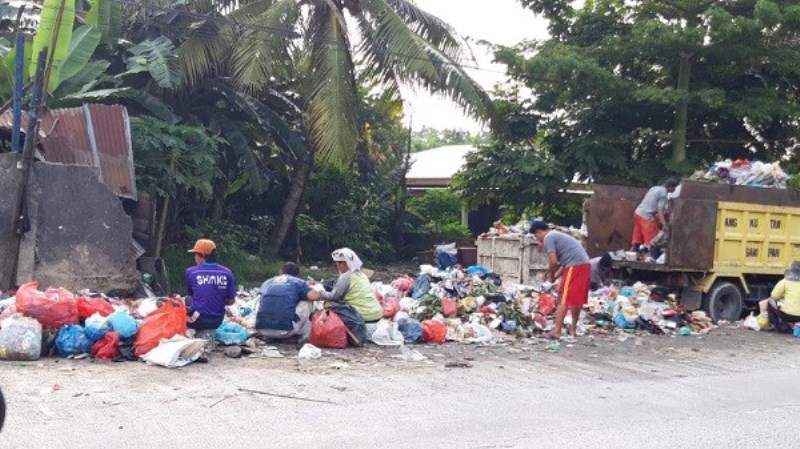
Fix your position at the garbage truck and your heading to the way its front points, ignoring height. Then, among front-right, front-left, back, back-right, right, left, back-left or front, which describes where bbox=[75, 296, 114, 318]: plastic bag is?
back

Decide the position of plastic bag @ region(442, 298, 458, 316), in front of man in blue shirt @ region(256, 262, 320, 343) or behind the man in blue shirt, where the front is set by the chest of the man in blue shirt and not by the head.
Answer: in front

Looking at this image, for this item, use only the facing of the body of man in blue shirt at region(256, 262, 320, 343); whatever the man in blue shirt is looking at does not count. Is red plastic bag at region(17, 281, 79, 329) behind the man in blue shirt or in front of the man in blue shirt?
behind

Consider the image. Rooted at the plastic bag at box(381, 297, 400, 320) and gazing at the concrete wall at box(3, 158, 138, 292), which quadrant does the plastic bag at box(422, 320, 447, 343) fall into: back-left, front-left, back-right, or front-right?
back-left

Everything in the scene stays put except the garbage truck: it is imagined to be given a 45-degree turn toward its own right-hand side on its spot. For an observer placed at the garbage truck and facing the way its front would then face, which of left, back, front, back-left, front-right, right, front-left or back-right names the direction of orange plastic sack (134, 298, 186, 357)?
back-right

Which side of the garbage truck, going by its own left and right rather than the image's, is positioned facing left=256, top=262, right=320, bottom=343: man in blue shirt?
back

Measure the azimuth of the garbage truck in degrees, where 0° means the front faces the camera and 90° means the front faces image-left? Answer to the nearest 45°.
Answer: approximately 225°

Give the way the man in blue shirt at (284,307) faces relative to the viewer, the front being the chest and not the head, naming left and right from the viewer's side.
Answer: facing away from the viewer and to the right of the viewer
